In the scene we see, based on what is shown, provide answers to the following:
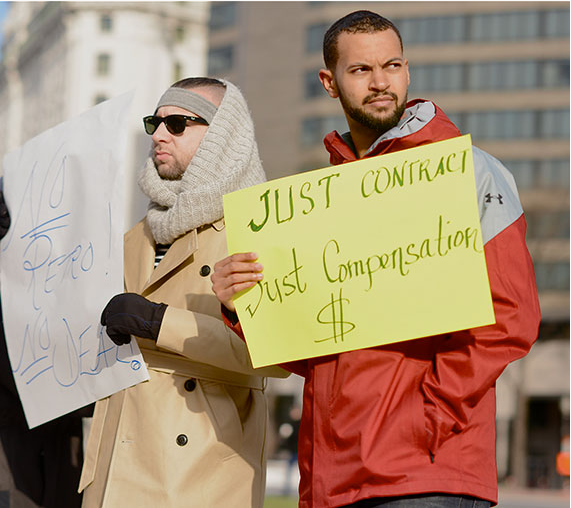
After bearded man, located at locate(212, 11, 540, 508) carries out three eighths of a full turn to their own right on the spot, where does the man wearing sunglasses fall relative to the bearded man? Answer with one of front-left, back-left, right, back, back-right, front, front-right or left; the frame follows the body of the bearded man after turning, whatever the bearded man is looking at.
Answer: front-left

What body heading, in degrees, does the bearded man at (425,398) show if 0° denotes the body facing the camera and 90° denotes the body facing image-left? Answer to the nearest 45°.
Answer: approximately 45°
